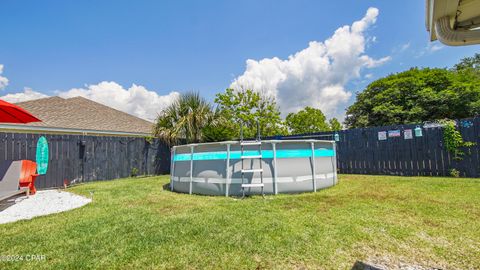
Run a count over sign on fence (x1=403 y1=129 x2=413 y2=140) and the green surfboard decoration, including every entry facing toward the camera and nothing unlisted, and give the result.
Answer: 2

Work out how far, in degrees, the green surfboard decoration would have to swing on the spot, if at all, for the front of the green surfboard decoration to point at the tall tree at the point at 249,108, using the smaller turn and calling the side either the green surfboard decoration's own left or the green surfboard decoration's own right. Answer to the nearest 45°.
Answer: approximately 90° to the green surfboard decoration's own left

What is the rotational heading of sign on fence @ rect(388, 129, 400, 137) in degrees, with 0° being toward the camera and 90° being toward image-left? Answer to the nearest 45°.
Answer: approximately 0°

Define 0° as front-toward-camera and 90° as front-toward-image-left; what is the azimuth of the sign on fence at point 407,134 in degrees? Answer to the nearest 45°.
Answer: approximately 0°

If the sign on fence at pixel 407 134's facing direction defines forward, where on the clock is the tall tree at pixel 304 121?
The tall tree is roughly at 5 o'clock from the sign on fence.

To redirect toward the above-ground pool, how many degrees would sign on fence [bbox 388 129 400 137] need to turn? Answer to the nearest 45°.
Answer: approximately 45° to its right

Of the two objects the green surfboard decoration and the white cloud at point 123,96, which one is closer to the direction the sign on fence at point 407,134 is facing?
the green surfboard decoration

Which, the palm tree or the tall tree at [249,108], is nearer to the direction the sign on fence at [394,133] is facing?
the palm tree

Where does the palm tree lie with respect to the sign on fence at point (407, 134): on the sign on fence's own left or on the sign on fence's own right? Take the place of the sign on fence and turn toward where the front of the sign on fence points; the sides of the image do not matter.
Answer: on the sign on fence's own right

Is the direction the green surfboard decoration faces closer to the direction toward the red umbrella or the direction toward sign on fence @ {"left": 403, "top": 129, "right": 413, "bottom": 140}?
the red umbrella

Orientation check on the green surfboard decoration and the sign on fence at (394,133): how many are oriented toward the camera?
2

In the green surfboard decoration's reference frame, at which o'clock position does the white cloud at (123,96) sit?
The white cloud is roughly at 7 o'clock from the green surfboard decoration.
